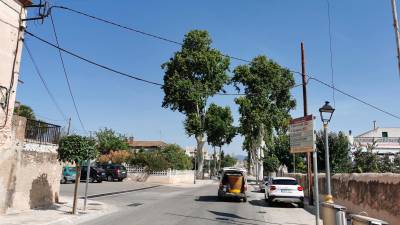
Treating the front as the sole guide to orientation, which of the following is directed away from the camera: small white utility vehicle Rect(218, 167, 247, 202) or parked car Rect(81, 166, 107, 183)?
small white utility vehicle Rect(218, 167, 247, 202)

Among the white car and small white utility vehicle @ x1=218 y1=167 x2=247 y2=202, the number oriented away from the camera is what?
2

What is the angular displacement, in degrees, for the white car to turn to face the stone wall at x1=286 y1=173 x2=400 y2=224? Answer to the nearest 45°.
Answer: approximately 135° to its right

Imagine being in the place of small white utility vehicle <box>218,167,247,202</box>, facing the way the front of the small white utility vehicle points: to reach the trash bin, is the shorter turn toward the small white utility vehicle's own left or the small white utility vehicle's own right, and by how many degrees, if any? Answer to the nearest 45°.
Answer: approximately 180°

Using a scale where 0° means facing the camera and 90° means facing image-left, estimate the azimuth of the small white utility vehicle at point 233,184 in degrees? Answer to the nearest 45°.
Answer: approximately 180°

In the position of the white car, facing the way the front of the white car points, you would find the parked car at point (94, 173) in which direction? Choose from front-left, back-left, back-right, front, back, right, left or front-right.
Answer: front-left

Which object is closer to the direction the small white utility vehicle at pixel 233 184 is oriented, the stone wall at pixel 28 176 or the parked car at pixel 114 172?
the parked car

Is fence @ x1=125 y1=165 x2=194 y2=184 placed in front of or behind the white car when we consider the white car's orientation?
in front

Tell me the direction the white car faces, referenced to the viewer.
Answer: facing away from the viewer

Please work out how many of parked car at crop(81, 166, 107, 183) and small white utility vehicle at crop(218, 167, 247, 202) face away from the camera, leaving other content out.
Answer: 1

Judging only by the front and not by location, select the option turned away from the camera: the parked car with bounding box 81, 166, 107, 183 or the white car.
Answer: the white car
